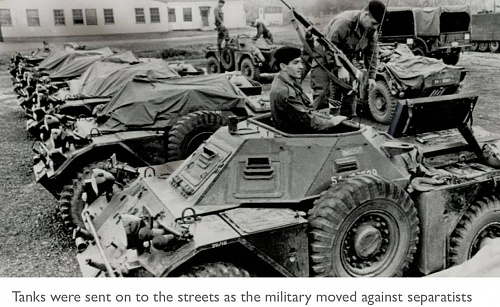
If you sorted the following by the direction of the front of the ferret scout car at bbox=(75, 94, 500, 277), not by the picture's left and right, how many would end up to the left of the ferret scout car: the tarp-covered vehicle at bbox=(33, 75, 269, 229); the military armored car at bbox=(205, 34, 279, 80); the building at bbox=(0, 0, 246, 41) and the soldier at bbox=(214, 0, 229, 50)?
0

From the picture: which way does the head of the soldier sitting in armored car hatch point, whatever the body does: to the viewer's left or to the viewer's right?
to the viewer's right

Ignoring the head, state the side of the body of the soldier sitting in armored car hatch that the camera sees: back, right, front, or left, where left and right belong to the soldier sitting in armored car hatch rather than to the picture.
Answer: right

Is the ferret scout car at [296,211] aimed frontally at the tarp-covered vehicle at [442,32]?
no

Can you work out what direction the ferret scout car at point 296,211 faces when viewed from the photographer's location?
facing the viewer and to the left of the viewer

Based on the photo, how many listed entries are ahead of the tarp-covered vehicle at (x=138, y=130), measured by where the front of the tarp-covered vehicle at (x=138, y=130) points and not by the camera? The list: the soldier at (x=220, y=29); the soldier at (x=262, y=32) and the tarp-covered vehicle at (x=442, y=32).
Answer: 0

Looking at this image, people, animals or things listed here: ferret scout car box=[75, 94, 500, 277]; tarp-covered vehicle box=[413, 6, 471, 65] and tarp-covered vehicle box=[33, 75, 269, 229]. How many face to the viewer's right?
0

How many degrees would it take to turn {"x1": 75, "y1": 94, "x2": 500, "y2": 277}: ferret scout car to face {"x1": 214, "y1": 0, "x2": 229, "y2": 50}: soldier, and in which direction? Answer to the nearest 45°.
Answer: approximately 135° to its right

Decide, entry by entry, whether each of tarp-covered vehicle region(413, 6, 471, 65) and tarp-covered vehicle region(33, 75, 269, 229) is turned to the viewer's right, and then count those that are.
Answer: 0

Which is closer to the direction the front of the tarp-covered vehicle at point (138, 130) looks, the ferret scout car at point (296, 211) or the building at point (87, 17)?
the ferret scout car

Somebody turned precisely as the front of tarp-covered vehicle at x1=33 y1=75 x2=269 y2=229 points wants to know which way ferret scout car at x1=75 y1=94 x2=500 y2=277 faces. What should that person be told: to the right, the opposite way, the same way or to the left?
the same way

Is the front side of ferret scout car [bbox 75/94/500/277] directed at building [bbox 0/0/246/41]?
no
